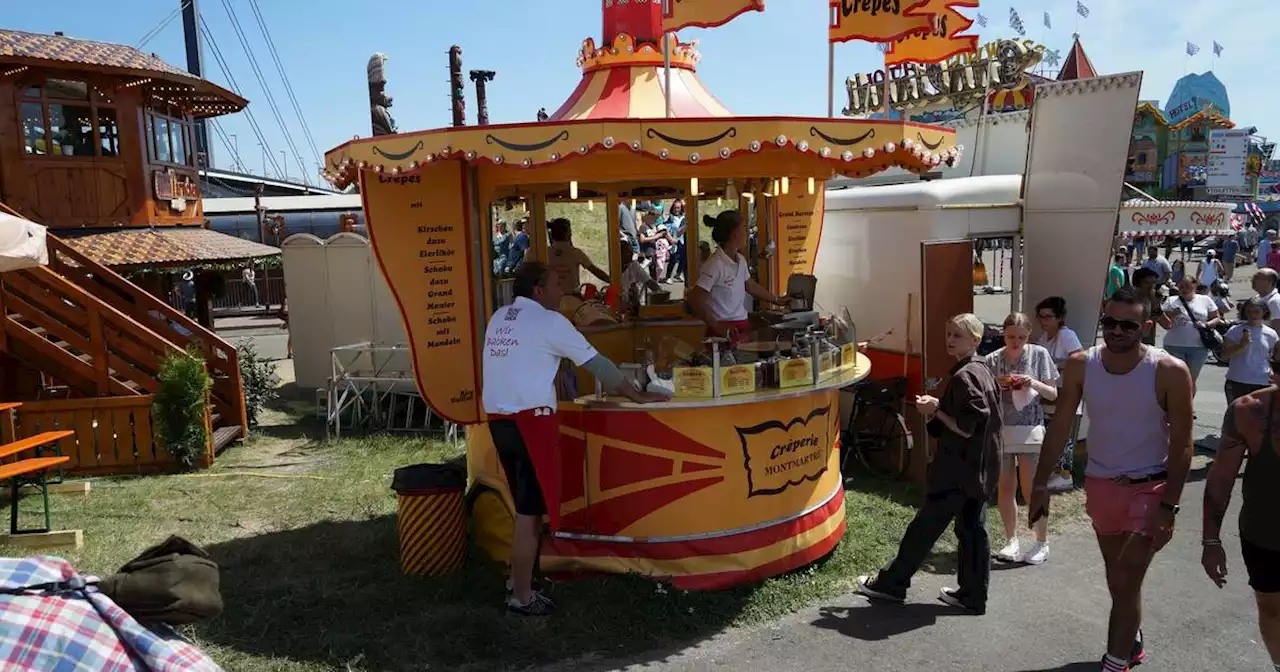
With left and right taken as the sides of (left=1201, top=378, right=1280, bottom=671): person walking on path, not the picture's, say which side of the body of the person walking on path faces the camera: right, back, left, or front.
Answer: front

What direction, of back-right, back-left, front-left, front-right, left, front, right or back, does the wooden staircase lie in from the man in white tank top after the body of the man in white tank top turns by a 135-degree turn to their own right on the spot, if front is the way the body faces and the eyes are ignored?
front-left

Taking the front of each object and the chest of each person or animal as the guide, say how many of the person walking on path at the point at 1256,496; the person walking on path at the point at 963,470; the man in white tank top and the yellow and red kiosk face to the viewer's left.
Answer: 1

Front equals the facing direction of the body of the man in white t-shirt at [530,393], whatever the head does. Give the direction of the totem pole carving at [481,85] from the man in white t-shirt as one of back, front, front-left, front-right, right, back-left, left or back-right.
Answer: front-left

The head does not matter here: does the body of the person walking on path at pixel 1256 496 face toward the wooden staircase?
no

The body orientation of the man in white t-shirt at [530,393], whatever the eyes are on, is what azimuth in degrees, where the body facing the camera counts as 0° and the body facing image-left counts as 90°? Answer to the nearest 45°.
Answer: approximately 225°

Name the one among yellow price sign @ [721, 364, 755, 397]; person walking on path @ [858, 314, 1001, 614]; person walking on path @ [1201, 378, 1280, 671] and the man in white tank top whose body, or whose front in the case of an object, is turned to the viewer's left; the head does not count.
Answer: person walking on path @ [858, 314, 1001, 614]

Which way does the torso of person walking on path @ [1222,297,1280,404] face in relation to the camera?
toward the camera

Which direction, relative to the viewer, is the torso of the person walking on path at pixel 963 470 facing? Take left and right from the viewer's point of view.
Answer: facing to the left of the viewer

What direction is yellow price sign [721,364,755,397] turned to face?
toward the camera

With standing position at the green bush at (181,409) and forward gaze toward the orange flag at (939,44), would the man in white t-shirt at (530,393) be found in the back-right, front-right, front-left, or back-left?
front-right

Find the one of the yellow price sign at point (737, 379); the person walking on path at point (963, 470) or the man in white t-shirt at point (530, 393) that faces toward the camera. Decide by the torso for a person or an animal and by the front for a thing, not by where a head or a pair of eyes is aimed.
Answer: the yellow price sign

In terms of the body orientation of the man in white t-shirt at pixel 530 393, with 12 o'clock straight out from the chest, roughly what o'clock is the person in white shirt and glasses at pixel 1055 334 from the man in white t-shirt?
The person in white shirt and glasses is roughly at 1 o'clock from the man in white t-shirt.

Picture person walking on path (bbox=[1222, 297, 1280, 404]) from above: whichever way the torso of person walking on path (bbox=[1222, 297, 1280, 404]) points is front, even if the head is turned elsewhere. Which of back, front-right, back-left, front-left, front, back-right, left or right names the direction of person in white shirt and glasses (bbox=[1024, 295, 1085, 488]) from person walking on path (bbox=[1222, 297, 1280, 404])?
front-right

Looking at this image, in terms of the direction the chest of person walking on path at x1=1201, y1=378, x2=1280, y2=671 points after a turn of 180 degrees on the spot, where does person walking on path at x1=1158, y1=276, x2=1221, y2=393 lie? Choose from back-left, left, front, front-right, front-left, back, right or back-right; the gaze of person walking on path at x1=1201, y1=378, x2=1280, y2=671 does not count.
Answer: front

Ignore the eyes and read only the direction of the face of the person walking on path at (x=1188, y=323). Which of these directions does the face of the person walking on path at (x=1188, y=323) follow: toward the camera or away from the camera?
toward the camera

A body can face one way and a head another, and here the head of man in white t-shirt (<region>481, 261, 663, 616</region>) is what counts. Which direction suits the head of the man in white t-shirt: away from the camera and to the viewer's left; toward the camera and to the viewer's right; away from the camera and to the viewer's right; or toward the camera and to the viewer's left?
away from the camera and to the viewer's right

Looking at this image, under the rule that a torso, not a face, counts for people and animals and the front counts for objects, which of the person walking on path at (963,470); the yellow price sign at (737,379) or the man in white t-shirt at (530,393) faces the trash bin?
the person walking on path
